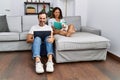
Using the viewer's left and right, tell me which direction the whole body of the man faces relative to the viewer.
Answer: facing the viewer

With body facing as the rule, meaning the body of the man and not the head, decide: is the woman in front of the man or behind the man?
behind
